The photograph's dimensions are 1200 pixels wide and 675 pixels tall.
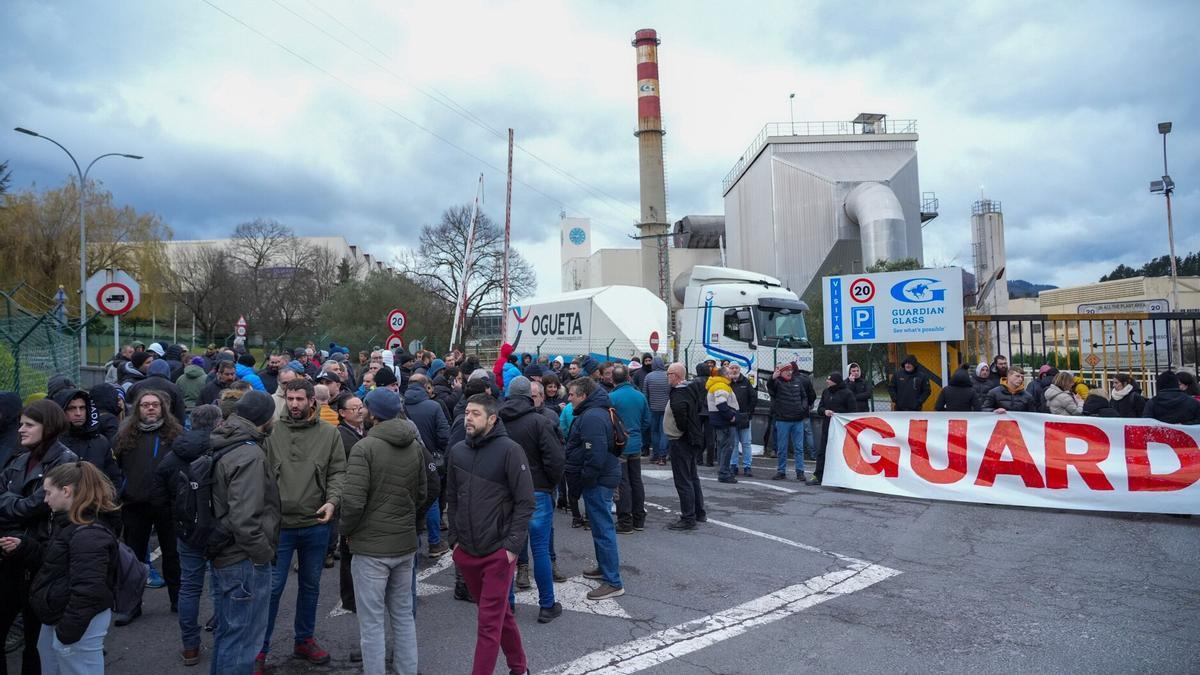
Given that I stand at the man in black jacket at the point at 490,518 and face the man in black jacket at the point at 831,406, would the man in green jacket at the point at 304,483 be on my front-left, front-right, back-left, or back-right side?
back-left

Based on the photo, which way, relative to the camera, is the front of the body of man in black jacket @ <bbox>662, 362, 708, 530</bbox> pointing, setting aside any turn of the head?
to the viewer's left

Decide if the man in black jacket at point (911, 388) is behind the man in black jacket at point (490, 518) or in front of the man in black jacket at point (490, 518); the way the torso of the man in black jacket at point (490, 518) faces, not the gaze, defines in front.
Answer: behind

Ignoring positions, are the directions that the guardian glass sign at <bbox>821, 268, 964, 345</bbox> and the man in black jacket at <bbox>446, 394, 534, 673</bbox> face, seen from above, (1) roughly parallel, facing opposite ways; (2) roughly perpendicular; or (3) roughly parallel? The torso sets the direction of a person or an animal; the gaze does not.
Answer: roughly parallel

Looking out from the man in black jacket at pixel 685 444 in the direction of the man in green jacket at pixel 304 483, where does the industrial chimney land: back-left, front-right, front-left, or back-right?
back-right

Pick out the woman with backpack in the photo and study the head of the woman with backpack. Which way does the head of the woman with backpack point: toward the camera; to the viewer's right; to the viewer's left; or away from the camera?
to the viewer's left

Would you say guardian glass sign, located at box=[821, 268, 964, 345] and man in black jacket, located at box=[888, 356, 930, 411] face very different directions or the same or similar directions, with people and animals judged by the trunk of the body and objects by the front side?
same or similar directions

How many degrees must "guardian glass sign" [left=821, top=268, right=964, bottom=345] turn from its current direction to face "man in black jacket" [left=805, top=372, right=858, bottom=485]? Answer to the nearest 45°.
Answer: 0° — it already faces them

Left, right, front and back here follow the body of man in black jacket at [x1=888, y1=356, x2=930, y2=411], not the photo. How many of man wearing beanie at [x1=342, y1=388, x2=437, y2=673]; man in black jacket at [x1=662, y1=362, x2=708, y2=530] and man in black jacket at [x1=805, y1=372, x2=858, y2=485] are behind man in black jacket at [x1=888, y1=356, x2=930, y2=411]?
0

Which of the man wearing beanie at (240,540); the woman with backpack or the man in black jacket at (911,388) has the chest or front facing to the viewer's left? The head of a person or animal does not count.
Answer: the woman with backpack

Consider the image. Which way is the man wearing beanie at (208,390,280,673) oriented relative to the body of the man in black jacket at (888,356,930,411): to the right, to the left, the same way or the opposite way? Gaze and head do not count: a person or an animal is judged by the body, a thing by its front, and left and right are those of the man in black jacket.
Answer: the opposite way

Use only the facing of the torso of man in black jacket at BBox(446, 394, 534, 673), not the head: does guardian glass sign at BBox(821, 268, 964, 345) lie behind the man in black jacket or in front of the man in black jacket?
behind

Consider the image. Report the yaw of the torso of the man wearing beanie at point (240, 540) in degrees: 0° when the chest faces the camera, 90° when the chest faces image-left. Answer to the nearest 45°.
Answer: approximately 225°

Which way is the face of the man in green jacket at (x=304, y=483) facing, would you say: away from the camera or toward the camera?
toward the camera

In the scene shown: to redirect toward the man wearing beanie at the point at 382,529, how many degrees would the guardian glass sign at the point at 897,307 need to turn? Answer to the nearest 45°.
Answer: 0° — it already faces them
